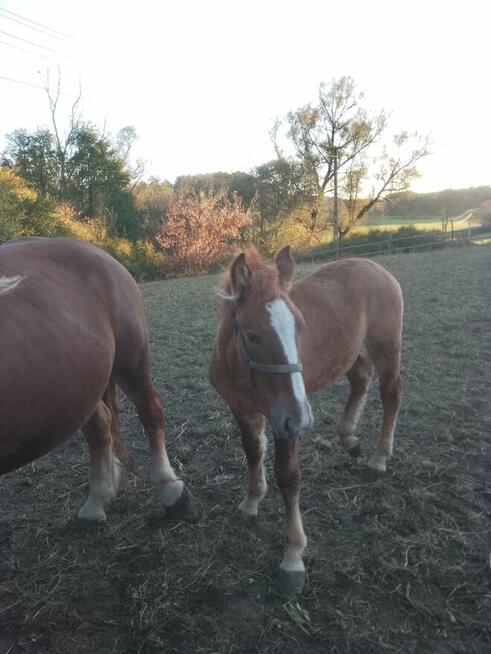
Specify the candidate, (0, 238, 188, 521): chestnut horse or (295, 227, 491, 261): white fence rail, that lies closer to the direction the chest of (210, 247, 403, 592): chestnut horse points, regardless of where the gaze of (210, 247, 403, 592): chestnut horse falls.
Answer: the chestnut horse

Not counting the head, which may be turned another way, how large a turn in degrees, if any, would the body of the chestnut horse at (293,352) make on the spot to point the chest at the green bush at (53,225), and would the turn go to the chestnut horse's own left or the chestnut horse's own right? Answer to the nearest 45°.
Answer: approximately 90° to the chestnut horse's own right

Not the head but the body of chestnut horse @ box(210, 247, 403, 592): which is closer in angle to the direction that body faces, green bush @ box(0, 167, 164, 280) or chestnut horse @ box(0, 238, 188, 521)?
the chestnut horse

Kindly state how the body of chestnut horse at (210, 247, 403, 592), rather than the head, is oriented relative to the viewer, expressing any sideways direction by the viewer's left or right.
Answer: facing the viewer and to the left of the viewer

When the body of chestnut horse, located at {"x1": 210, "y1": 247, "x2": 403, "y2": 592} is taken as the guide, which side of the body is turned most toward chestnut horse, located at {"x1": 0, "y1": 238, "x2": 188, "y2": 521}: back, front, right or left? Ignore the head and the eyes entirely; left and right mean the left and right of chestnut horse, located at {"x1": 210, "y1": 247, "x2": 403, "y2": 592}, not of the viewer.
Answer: front

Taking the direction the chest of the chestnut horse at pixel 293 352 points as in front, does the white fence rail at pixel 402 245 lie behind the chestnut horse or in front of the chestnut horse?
behind
